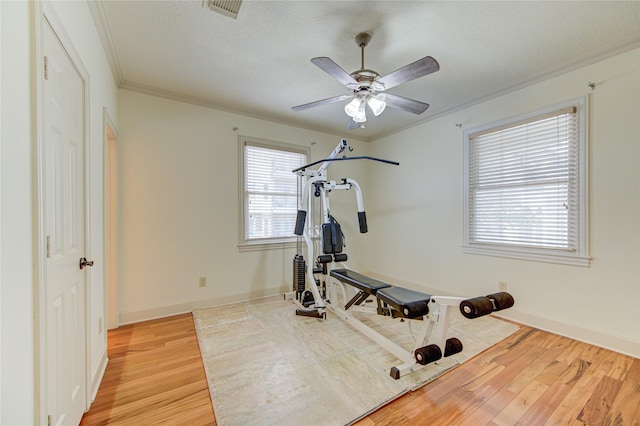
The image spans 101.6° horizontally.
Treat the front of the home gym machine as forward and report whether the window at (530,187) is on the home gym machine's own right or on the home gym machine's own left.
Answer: on the home gym machine's own left

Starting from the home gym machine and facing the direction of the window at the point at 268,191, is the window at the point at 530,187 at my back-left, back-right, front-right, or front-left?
back-right

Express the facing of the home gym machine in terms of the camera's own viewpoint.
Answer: facing the viewer and to the right of the viewer

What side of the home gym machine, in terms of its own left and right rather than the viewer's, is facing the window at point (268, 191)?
back
